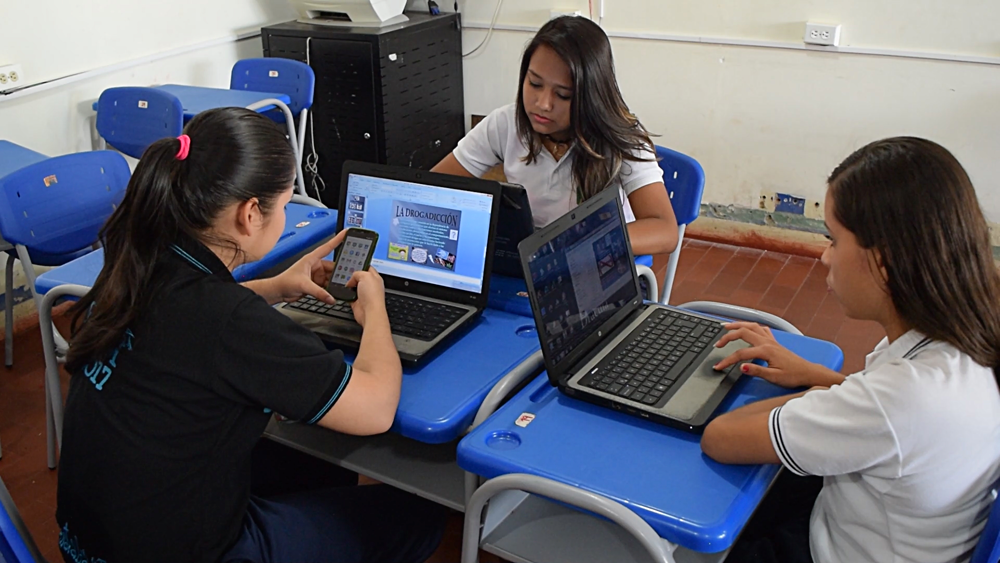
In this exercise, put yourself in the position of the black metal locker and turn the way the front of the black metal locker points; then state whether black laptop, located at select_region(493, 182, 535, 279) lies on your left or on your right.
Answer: on your left

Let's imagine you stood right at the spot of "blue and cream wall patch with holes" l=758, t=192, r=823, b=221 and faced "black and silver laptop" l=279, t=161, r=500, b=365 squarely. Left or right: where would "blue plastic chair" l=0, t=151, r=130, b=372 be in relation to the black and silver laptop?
right

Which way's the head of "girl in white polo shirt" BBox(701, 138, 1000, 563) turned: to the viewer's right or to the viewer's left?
to the viewer's left

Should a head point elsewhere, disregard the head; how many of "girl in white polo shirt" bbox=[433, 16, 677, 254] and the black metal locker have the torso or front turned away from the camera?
0

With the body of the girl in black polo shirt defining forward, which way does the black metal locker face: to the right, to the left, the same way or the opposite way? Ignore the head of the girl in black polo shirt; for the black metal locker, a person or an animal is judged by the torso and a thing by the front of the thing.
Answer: the opposite way

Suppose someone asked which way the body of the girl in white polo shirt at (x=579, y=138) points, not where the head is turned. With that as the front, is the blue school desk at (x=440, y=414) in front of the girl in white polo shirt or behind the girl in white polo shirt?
in front

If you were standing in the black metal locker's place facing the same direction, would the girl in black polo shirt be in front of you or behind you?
in front

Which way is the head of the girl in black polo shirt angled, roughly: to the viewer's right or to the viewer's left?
to the viewer's right

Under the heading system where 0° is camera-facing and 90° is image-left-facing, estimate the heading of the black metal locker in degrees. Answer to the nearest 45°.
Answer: approximately 45°

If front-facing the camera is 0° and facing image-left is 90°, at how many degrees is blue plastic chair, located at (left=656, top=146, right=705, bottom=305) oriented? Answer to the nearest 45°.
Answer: approximately 45°

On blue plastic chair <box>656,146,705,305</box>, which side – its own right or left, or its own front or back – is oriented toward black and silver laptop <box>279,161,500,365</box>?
front

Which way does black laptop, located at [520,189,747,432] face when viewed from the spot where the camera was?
facing the viewer and to the right of the viewer

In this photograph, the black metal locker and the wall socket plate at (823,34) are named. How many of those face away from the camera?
0

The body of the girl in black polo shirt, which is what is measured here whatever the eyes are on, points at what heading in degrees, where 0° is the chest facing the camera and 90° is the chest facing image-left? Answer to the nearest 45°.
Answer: approximately 225°

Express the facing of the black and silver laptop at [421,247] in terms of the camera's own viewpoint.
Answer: facing the viewer and to the left of the viewer
